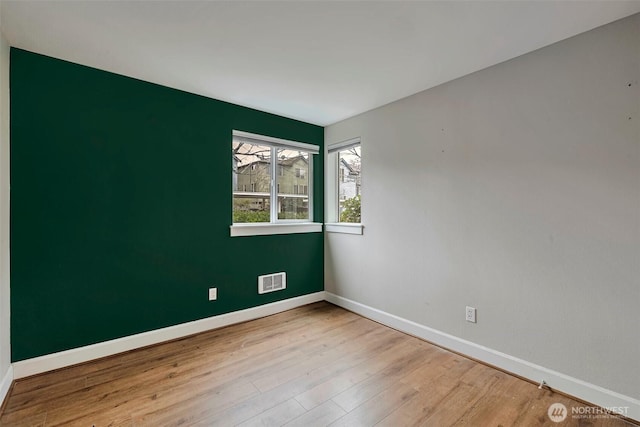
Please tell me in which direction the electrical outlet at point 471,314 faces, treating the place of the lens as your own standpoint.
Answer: facing the viewer and to the left of the viewer

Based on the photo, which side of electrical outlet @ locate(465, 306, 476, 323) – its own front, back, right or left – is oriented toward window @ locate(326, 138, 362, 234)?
right
